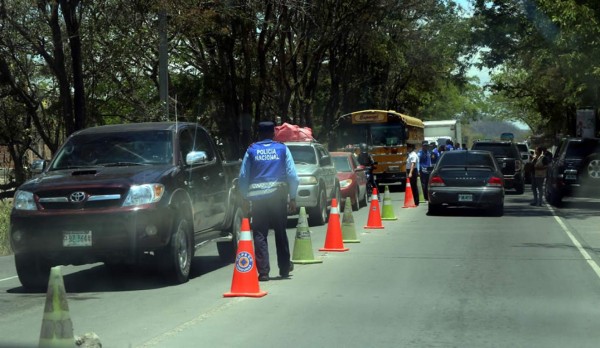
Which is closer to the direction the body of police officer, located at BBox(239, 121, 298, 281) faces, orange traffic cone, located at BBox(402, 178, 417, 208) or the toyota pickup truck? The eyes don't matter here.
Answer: the orange traffic cone

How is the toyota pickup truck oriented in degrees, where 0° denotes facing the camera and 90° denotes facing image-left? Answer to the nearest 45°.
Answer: approximately 45°

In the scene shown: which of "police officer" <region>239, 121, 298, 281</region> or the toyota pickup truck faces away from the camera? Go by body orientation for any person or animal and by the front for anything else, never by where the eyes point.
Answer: the police officer

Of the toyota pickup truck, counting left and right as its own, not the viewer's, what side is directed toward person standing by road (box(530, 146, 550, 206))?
back

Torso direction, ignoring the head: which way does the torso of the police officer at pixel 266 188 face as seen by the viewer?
away from the camera

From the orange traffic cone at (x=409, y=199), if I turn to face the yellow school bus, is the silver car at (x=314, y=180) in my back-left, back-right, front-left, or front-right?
back-left

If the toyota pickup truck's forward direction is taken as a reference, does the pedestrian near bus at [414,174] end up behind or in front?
behind

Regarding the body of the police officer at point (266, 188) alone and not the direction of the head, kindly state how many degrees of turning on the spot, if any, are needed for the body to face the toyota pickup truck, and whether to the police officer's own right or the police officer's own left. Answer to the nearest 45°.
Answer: approximately 90° to the police officer's own left

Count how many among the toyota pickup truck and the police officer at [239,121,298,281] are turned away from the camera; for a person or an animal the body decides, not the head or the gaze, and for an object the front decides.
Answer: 1

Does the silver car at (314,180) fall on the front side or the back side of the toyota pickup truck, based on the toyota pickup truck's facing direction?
on the back side

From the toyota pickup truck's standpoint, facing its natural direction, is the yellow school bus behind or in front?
behind

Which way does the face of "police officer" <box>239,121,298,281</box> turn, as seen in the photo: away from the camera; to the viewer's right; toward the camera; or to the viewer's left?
away from the camera
